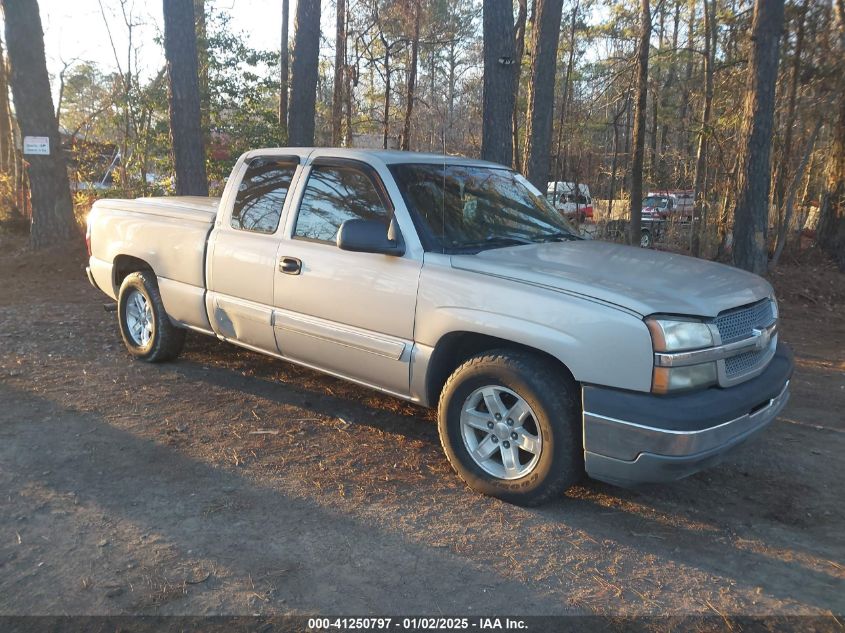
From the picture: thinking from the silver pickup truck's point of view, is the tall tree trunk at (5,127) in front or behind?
behind

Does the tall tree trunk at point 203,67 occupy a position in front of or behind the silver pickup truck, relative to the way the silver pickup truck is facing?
behind

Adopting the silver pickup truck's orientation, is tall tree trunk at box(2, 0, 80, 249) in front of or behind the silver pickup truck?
behind

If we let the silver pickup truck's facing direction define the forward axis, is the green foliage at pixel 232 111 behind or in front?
behind

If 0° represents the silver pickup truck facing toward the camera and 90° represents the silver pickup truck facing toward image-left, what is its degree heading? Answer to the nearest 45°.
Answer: approximately 315°

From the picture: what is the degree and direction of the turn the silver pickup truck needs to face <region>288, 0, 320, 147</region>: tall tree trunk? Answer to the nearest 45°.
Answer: approximately 135° to its left

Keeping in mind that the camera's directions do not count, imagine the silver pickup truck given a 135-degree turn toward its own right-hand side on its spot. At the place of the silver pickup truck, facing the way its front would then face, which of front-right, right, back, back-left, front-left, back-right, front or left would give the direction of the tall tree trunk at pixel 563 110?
right

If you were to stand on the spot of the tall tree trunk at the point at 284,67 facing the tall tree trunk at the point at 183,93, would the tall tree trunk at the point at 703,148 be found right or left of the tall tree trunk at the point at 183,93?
left

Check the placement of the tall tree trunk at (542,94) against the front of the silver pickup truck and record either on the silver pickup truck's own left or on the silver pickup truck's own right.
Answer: on the silver pickup truck's own left
